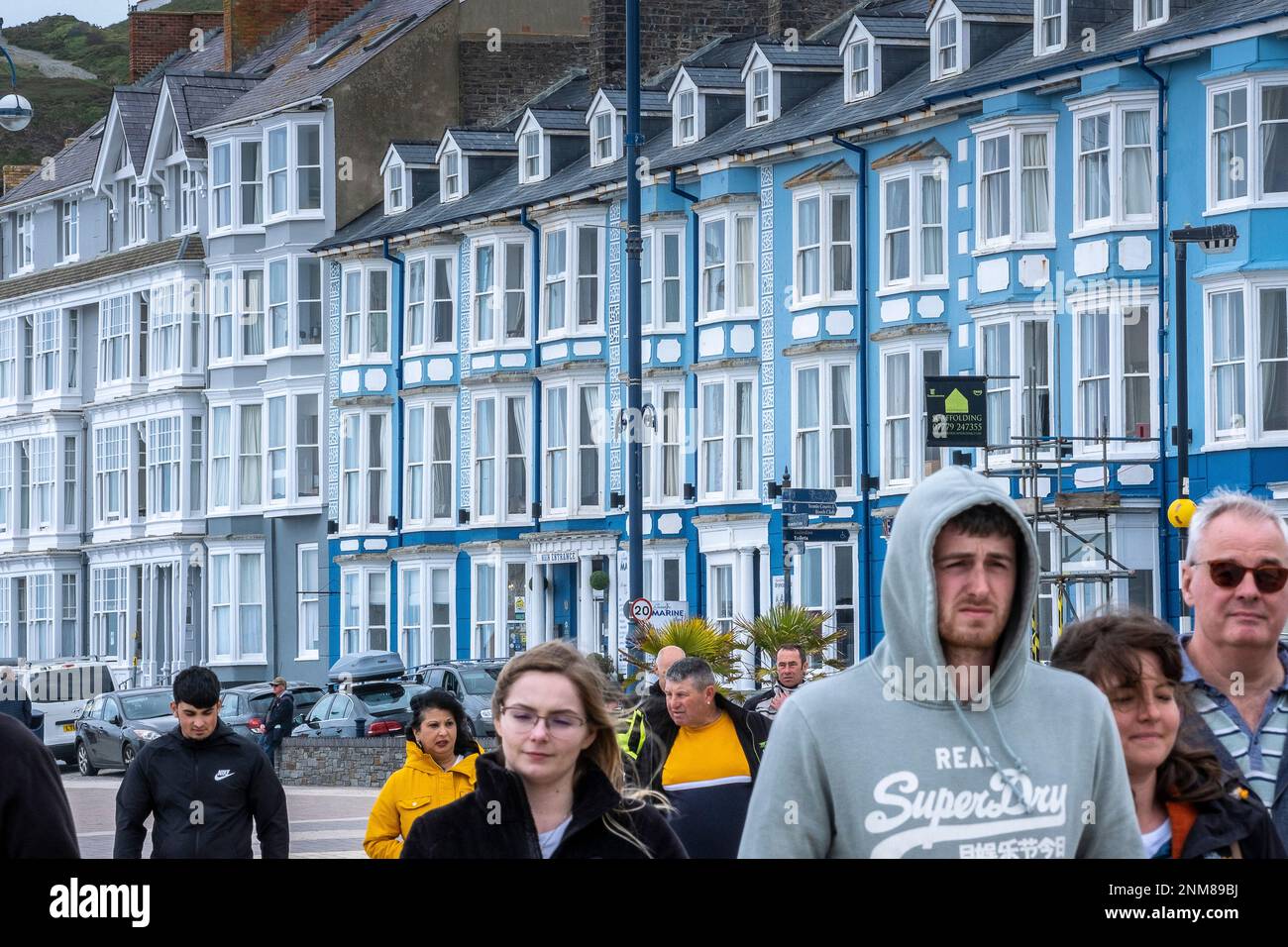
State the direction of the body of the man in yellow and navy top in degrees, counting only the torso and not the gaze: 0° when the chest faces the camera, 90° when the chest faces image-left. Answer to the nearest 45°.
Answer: approximately 45°

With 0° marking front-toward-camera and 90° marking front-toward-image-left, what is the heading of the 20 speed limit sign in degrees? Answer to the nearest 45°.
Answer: approximately 0°

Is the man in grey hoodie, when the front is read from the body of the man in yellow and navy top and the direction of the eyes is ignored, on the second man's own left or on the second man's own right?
on the second man's own left

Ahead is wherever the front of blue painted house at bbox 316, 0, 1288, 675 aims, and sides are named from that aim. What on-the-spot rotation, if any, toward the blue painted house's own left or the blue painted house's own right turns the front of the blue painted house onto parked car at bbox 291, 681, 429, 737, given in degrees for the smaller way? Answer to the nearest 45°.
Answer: approximately 45° to the blue painted house's own right

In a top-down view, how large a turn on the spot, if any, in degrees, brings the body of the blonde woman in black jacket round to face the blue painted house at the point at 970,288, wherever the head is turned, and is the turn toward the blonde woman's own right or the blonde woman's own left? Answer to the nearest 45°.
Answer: approximately 180°

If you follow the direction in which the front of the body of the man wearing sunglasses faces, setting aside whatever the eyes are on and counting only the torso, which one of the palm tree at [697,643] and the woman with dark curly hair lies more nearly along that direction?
the woman with dark curly hair
